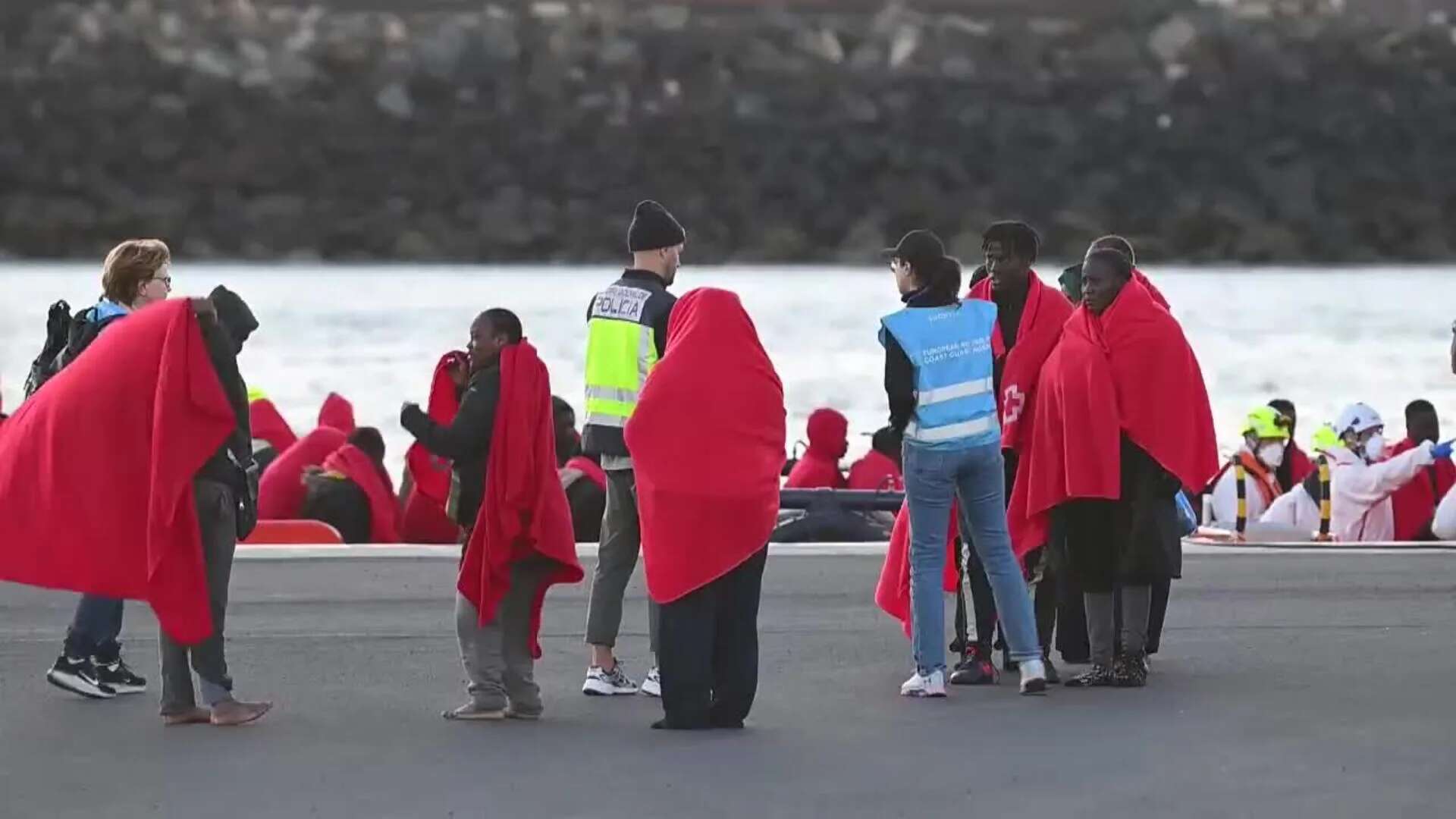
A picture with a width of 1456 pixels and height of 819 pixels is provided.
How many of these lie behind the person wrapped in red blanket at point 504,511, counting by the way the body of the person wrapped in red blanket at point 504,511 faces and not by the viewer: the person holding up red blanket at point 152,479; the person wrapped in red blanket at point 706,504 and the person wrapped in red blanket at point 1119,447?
2

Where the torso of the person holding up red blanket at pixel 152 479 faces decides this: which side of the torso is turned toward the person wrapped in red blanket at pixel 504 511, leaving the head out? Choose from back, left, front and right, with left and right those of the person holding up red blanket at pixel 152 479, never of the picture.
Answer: front

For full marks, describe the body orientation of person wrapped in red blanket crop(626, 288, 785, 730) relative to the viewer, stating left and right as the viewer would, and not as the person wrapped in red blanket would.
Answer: facing away from the viewer and to the left of the viewer

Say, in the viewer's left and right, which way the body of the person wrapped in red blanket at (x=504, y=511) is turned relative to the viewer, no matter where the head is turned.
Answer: facing to the left of the viewer

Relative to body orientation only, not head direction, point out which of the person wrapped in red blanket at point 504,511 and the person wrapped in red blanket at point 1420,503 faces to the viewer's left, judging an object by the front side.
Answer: the person wrapped in red blanket at point 504,511
